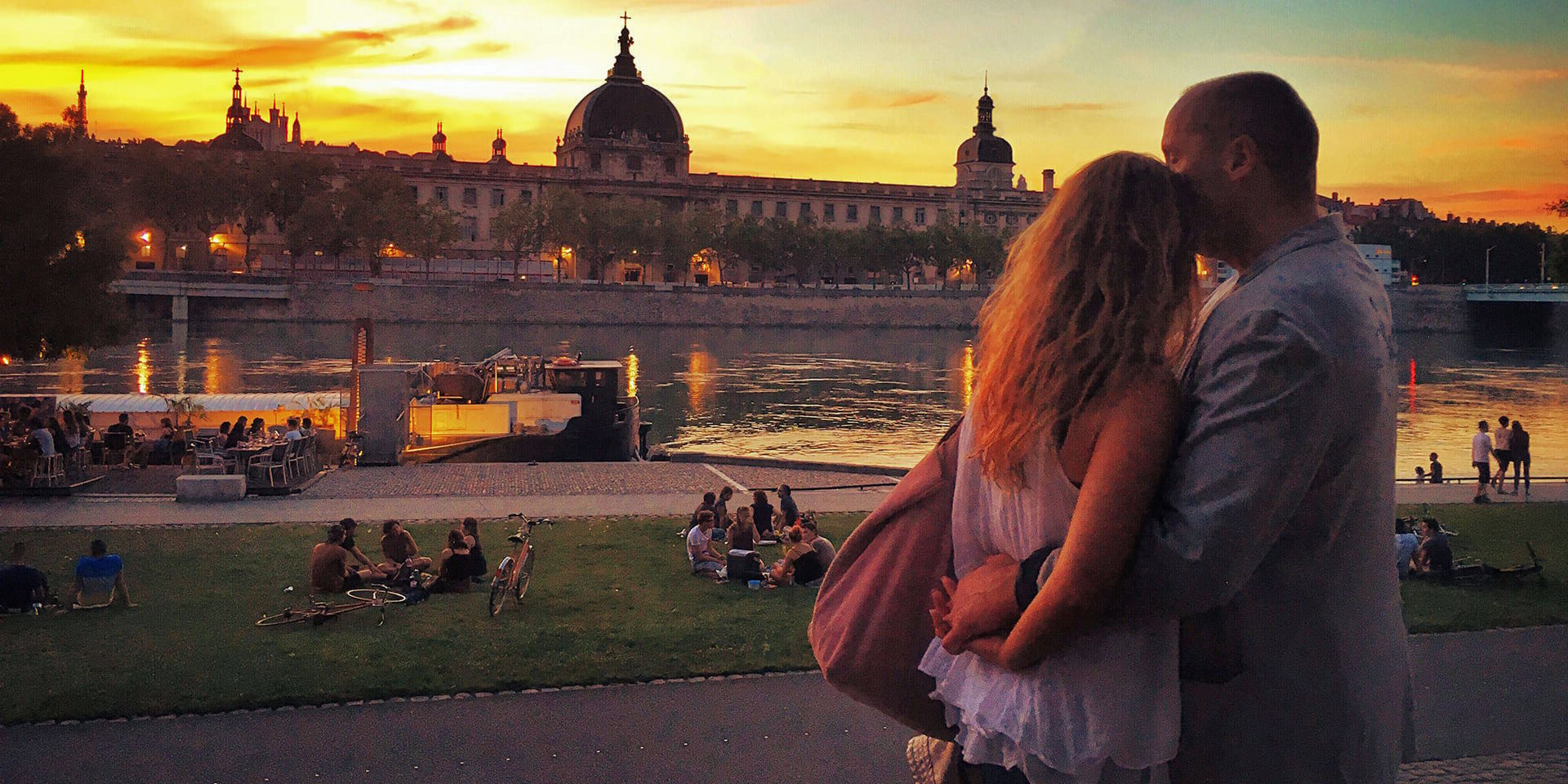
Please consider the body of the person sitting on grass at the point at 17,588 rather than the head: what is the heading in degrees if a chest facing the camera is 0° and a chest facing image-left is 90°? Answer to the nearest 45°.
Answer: approximately 180°

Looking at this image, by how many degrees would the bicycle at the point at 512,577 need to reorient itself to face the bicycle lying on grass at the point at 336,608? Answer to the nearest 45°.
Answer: approximately 135° to its left

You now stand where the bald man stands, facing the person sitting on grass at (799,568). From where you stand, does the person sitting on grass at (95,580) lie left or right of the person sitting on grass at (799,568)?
left

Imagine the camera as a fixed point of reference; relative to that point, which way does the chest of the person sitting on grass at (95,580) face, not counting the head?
away from the camera

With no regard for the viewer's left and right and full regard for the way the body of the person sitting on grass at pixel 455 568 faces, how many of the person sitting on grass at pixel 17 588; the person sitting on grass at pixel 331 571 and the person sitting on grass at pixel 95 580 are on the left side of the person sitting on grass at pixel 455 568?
3

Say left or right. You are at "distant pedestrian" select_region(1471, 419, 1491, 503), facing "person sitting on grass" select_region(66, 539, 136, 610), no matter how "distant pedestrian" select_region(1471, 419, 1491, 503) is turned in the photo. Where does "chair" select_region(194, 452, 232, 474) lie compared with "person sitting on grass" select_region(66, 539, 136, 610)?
right

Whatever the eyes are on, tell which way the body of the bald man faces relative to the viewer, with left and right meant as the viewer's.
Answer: facing to the left of the viewer

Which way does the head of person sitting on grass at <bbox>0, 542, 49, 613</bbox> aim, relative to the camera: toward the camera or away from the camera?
away from the camera

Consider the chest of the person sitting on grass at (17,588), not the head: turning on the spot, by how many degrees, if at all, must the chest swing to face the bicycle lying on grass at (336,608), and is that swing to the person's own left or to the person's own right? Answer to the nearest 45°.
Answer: approximately 135° to the person's own right

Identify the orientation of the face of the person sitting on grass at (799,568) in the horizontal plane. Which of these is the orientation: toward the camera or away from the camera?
away from the camera

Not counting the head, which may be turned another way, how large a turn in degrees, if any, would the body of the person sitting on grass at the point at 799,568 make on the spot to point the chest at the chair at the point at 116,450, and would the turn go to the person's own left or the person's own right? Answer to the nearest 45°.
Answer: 0° — they already face it

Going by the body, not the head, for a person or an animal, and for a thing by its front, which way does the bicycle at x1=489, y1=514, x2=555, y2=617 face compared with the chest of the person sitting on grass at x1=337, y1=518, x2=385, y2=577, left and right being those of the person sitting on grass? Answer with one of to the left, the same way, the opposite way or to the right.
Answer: to the left

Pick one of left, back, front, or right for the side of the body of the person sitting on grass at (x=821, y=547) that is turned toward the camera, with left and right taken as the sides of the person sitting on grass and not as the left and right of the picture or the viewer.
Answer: left
